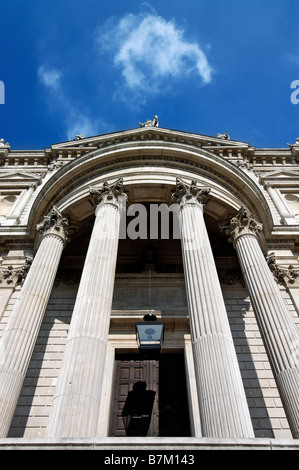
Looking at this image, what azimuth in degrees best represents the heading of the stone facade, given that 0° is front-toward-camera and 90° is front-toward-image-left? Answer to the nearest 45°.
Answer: approximately 0°
